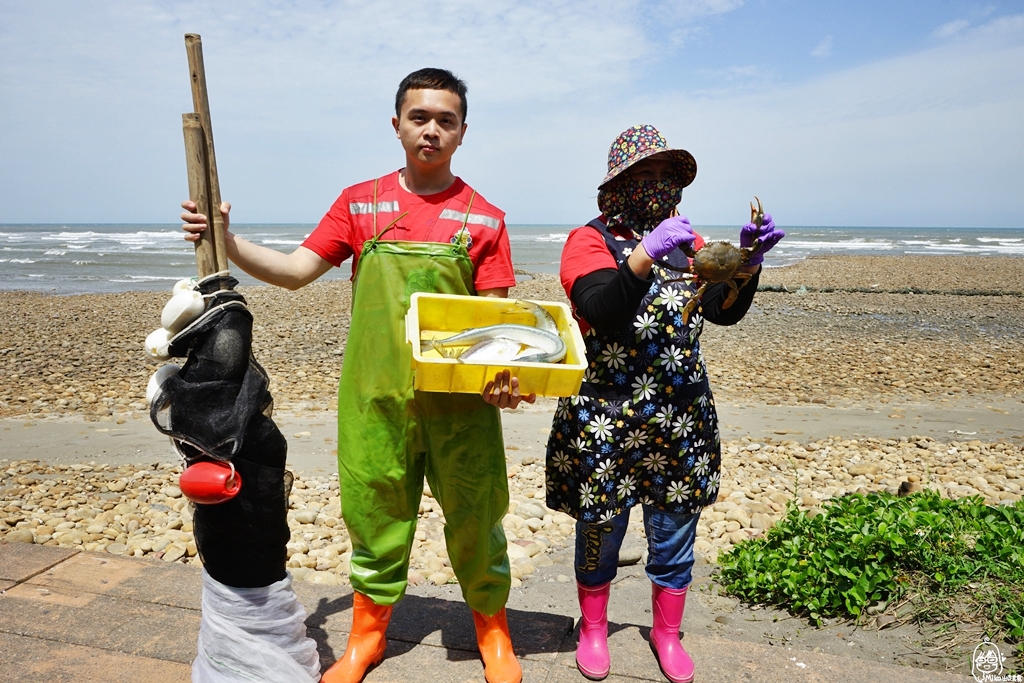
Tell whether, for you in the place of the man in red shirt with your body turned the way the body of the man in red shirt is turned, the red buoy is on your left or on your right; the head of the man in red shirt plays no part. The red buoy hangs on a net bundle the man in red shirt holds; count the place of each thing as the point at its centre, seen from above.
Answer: on your right

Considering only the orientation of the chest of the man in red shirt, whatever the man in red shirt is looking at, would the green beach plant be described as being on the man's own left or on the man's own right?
on the man's own left

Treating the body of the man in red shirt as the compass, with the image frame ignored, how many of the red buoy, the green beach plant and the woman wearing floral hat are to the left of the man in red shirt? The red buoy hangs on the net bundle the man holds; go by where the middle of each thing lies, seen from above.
2

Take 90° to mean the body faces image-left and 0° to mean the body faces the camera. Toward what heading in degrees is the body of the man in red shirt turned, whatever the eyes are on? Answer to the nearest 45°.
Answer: approximately 0°

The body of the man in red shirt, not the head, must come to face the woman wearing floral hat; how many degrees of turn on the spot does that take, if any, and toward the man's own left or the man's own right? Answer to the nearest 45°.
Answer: approximately 90° to the man's own left
